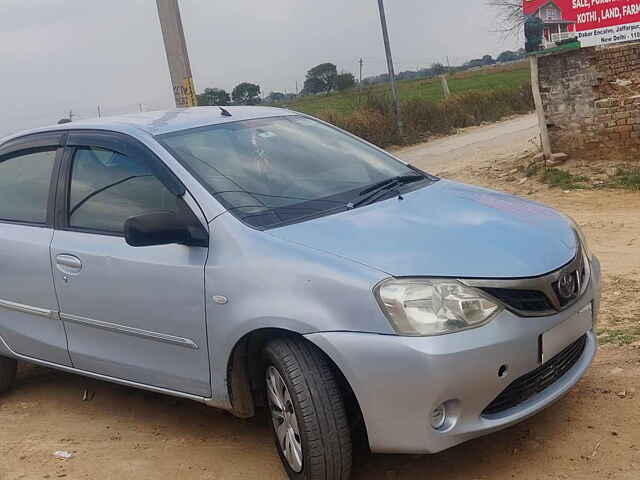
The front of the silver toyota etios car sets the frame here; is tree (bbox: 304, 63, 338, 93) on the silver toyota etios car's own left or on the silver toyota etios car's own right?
on the silver toyota etios car's own left

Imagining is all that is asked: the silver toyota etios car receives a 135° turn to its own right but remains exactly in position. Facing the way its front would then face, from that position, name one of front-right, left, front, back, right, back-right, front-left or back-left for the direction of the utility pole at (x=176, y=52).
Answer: right

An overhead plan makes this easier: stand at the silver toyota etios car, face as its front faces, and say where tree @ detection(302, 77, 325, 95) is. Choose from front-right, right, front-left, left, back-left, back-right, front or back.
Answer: back-left

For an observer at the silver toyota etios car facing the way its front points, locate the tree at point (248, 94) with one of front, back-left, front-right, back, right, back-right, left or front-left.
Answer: back-left

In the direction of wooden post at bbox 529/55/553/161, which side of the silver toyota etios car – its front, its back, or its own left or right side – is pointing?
left

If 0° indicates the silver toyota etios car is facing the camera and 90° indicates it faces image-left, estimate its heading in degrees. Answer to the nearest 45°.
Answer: approximately 315°

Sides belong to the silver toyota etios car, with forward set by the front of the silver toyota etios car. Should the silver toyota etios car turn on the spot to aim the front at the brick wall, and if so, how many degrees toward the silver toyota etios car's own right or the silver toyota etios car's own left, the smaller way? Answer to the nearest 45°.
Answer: approximately 90° to the silver toyota etios car's own left

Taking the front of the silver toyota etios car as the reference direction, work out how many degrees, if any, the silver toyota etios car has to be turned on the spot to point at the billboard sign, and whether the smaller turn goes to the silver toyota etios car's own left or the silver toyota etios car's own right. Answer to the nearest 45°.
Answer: approximately 90° to the silver toyota etios car's own left

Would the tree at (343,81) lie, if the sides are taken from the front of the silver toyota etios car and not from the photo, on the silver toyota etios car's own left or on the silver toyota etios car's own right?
on the silver toyota etios car's own left
